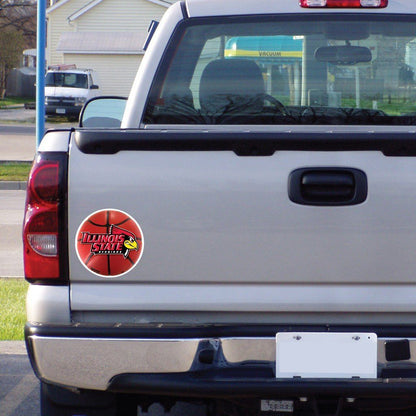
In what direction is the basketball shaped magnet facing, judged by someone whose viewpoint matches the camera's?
facing the viewer

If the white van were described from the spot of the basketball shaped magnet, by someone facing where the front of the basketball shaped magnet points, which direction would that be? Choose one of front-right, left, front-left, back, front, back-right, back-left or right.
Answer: back

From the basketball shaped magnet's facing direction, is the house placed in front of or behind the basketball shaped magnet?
behind

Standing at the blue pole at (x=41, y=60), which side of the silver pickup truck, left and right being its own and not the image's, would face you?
front

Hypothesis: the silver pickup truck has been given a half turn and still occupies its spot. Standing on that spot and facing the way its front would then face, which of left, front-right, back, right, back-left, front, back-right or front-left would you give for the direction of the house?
back

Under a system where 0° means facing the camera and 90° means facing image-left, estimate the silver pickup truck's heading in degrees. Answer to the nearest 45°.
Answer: approximately 180°

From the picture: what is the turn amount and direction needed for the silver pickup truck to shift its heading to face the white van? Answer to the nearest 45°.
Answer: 0° — it already faces it

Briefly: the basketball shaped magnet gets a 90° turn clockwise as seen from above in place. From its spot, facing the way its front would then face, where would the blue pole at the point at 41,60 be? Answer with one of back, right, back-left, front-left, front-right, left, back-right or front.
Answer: right
